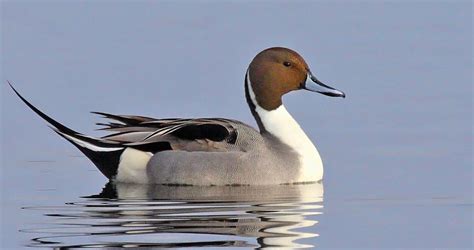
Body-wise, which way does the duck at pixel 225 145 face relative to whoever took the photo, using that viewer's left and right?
facing to the right of the viewer
